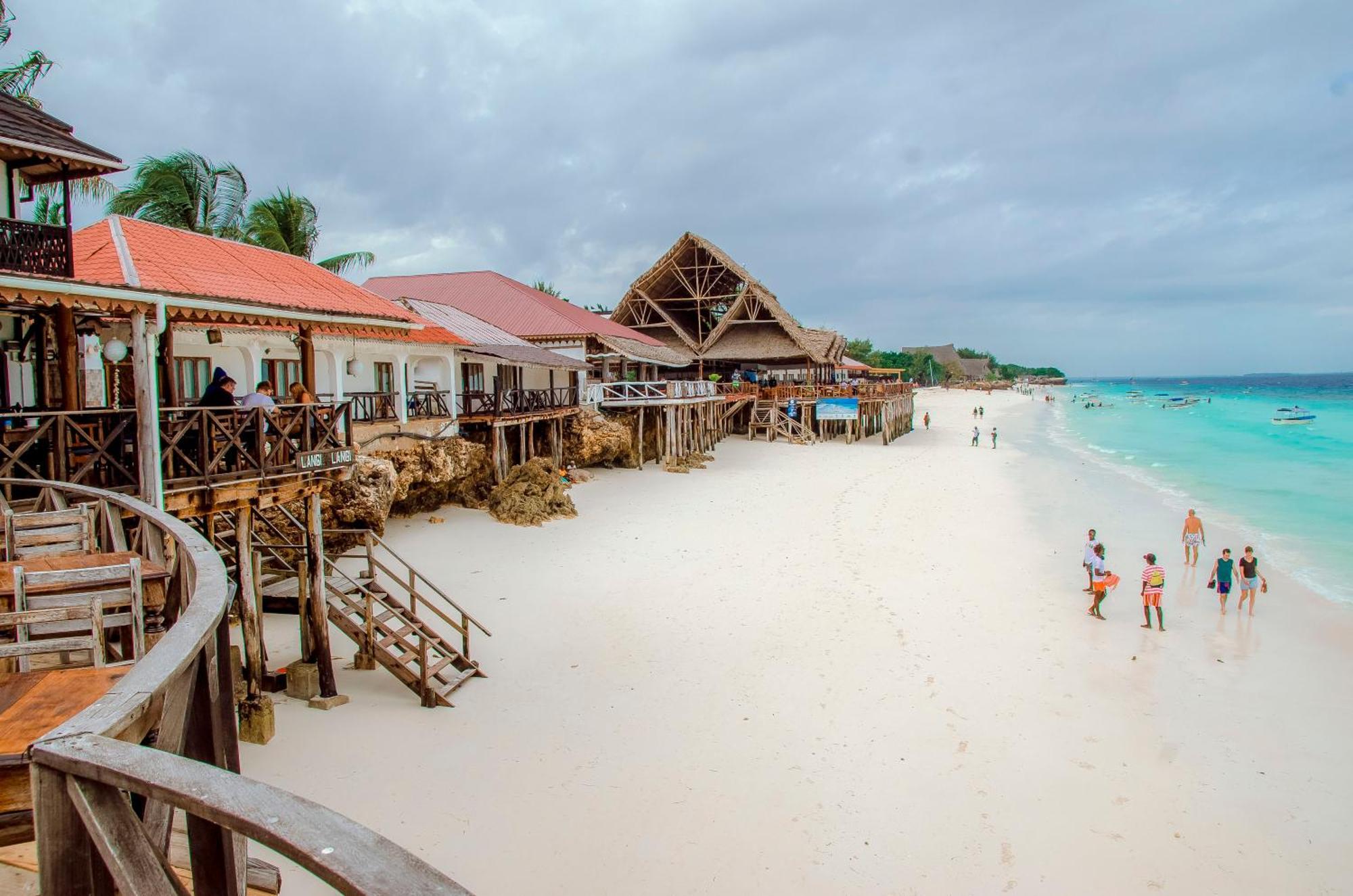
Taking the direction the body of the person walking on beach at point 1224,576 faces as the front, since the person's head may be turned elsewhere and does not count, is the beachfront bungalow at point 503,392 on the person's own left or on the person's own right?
on the person's own right

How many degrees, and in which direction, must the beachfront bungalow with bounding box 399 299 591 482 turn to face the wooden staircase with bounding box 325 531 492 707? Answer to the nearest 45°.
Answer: approximately 45° to its right

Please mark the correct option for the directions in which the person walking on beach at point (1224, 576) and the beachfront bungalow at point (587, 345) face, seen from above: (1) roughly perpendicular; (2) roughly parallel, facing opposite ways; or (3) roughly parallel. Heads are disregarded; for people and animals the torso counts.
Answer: roughly perpendicular

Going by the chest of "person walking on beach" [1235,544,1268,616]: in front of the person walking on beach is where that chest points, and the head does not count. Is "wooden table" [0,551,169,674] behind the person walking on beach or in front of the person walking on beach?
in front

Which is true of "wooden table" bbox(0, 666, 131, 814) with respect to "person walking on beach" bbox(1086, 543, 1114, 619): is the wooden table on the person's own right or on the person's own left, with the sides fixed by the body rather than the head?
on the person's own right

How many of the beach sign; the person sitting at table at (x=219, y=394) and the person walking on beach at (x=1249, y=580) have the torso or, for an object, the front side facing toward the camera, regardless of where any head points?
2

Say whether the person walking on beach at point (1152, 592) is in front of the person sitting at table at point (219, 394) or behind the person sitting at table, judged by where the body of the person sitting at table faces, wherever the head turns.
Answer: in front
